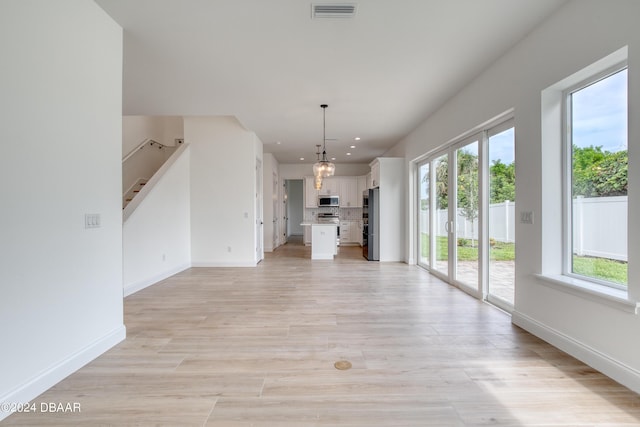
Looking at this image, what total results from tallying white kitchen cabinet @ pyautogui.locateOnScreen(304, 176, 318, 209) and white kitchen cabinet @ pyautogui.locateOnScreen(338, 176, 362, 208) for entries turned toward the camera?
2

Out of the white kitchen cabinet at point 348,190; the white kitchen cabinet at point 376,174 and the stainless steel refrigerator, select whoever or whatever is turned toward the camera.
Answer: the white kitchen cabinet at point 348,190

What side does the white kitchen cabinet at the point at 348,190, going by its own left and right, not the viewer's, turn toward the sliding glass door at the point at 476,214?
front

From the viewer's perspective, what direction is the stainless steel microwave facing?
toward the camera

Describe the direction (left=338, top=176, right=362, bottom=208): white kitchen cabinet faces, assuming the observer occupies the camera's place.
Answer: facing the viewer

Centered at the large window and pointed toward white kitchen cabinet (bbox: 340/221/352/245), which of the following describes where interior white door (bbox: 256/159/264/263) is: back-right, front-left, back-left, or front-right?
front-left

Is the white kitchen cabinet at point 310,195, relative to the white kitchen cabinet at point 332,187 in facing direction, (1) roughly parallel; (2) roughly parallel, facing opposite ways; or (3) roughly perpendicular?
roughly parallel

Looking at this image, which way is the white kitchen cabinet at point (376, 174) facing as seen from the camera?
to the viewer's left

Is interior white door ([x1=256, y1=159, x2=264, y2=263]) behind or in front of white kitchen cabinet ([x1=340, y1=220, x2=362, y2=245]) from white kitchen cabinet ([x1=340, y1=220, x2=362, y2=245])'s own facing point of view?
in front

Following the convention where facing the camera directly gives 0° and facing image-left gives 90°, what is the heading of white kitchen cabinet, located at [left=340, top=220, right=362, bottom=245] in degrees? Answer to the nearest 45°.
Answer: approximately 0°

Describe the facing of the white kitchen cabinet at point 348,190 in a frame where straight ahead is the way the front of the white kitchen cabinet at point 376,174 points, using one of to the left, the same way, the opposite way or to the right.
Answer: to the left

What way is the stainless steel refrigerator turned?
to the viewer's left
